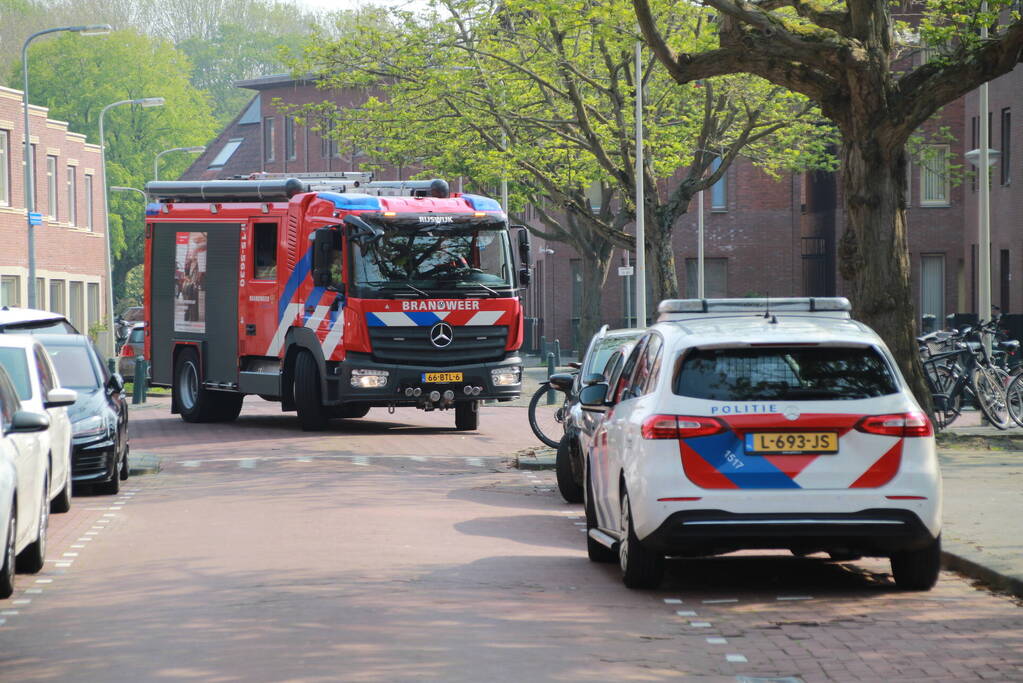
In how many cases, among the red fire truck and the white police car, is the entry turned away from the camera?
1

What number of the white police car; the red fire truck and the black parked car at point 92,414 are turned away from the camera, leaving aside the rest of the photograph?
1

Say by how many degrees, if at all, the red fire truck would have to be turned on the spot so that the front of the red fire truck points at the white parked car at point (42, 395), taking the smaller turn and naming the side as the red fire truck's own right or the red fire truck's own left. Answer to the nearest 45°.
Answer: approximately 45° to the red fire truck's own right

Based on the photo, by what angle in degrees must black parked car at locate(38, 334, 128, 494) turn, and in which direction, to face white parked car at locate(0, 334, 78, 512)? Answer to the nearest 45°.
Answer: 0° — it already faces it

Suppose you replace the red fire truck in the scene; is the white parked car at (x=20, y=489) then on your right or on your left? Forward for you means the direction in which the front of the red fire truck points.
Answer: on your right

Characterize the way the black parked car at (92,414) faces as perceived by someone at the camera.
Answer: facing the viewer

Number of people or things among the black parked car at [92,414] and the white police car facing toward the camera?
1

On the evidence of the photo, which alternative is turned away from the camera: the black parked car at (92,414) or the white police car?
the white police car

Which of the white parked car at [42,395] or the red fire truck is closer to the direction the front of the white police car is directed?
the red fire truck

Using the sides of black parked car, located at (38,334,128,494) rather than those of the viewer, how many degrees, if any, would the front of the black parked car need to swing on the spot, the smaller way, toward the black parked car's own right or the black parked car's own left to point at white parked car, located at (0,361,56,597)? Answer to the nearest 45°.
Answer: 0° — it already faces it

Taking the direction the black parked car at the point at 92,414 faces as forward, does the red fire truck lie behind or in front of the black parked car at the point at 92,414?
behind

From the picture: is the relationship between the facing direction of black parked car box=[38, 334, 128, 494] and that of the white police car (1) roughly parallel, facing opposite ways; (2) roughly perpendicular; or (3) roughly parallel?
roughly parallel, facing opposite ways

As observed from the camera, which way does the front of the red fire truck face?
facing the viewer and to the right of the viewer

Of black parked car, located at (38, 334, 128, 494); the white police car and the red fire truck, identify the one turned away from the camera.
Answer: the white police car

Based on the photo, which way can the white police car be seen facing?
away from the camera

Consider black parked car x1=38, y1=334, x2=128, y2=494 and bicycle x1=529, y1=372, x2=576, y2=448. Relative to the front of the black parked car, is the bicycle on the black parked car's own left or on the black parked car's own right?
on the black parked car's own left
